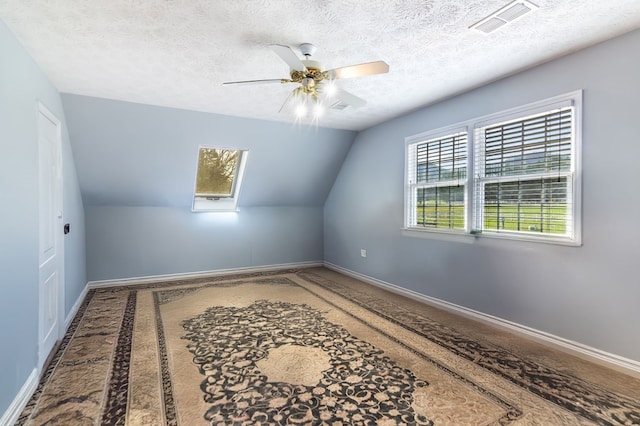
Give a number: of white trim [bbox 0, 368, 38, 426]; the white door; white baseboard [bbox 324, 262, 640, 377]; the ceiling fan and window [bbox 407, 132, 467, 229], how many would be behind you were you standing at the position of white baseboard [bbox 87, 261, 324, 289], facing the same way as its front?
0

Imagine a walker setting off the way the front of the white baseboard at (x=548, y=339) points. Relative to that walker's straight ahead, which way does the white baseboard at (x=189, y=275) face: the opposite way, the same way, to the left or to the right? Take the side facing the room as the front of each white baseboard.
to the left

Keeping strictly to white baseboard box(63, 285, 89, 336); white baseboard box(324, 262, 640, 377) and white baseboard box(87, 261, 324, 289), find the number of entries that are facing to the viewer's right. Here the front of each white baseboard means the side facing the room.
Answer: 1

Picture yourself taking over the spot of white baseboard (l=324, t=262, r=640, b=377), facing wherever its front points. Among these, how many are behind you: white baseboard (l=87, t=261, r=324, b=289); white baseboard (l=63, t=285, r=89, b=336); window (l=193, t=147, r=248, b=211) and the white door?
0

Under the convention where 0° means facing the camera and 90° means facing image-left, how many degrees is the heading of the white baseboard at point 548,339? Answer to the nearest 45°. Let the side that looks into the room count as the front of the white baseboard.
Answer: approximately 45°

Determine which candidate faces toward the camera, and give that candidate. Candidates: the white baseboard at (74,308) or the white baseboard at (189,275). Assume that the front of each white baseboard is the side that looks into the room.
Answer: the white baseboard at (189,275)

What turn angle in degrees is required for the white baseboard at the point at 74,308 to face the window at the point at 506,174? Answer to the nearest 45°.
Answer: approximately 45° to its right

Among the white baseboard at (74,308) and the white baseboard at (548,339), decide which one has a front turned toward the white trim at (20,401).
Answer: the white baseboard at (548,339)

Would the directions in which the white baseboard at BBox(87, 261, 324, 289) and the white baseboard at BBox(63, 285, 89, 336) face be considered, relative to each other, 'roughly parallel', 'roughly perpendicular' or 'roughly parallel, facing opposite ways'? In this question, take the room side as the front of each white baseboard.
roughly perpendicular

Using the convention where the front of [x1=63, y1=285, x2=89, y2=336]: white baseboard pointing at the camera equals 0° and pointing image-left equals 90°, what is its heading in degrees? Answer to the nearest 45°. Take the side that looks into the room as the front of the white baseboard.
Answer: approximately 270°

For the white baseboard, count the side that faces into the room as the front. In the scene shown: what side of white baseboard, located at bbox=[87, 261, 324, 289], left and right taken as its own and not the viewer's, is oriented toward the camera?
front

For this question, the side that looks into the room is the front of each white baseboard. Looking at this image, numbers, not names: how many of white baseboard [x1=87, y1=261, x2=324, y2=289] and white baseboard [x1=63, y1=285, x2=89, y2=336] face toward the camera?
1

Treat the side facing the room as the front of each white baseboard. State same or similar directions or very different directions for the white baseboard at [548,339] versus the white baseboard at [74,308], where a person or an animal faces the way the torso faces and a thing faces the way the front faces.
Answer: very different directions

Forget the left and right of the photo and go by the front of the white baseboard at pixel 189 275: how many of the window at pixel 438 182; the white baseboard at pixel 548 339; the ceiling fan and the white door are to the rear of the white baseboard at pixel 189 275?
0

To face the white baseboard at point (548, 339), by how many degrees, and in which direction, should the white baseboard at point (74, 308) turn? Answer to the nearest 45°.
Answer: approximately 45° to its right

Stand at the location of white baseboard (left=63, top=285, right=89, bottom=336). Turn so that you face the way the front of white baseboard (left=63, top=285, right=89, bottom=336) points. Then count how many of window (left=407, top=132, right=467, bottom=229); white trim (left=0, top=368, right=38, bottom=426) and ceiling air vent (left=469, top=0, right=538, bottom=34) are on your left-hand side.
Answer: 0

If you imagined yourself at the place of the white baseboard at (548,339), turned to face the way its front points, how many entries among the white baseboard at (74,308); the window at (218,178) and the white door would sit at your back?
0

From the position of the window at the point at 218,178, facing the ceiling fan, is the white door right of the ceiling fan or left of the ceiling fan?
right

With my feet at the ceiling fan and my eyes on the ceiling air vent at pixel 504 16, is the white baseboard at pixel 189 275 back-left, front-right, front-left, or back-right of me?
back-left
